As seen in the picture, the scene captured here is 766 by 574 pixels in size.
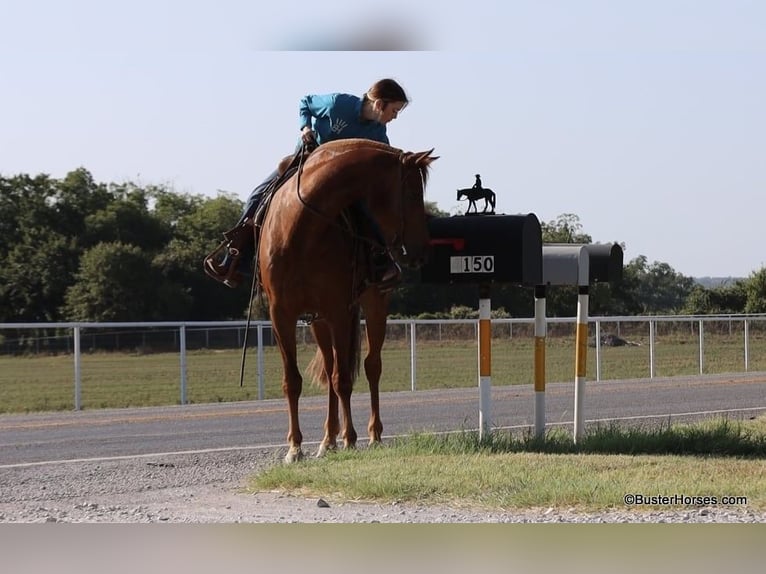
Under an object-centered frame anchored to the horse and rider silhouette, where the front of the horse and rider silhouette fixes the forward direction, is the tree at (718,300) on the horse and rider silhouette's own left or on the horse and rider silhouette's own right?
on the horse and rider silhouette's own right

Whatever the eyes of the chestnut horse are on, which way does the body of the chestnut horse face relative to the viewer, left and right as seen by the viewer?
facing the viewer

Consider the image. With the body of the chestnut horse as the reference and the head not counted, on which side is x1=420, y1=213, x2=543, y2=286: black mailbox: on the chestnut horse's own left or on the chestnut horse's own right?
on the chestnut horse's own left

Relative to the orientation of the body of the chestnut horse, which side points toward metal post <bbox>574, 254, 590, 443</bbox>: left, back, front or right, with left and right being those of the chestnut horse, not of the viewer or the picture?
left

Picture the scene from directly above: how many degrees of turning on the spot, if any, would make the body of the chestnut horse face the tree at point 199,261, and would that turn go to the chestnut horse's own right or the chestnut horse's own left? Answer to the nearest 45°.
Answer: approximately 180°

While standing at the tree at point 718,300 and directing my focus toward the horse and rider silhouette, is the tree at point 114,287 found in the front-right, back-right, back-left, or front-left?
front-right

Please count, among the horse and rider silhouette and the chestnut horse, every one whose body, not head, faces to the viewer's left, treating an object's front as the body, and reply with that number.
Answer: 1

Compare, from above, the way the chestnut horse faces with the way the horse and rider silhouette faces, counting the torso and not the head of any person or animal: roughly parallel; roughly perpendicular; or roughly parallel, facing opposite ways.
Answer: roughly perpendicular

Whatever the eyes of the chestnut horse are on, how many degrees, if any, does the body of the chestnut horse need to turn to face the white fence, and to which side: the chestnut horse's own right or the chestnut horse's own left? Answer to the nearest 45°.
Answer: approximately 180°

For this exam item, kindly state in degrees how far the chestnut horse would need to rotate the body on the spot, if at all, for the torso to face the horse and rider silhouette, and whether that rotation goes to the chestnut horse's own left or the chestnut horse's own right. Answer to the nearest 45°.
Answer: approximately 135° to the chestnut horse's own left

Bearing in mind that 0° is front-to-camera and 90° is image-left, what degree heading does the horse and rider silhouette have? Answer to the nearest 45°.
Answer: approximately 90°
